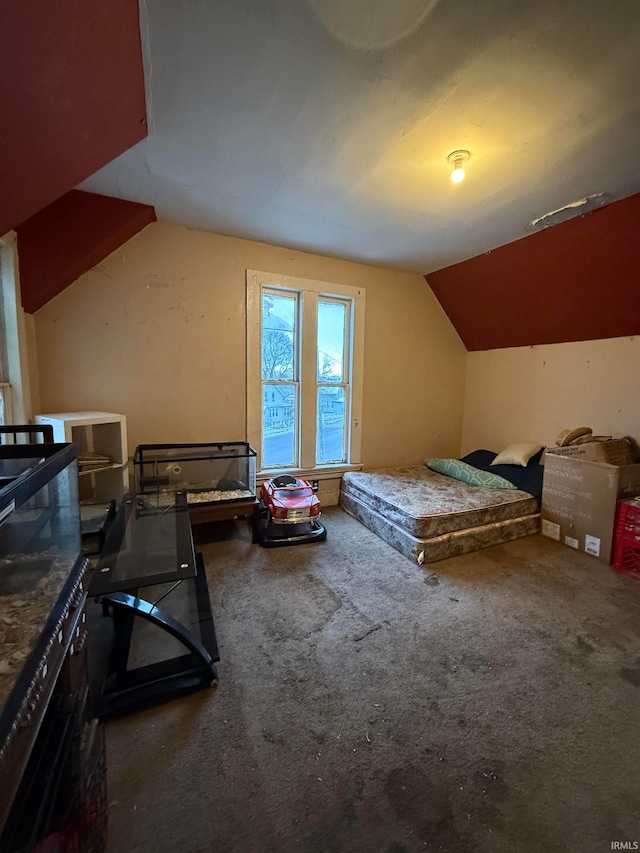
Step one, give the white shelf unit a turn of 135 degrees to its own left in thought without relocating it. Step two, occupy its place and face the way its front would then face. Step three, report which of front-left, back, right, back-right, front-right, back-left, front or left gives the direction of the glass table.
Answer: back

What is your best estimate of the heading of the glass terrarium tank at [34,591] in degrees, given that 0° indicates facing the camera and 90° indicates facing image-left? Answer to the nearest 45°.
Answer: approximately 270°

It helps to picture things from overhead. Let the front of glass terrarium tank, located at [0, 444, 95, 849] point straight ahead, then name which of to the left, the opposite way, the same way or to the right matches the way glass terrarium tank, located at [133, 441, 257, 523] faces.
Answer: to the right

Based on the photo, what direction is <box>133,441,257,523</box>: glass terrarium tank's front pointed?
toward the camera

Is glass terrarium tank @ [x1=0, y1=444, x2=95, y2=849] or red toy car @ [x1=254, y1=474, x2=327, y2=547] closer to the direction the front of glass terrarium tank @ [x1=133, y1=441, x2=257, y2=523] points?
the glass terrarium tank

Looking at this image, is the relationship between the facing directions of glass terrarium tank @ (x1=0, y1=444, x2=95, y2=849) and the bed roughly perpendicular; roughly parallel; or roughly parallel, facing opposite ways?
roughly parallel, facing opposite ways

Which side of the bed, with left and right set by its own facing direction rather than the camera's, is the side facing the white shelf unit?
front

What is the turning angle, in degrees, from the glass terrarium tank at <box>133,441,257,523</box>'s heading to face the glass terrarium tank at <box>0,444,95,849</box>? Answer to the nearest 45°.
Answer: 0° — it already faces it

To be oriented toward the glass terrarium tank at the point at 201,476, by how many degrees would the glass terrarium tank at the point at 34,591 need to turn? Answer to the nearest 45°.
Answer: approximately 45° to its left

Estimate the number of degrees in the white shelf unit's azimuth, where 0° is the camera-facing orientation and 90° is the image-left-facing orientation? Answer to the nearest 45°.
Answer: approximately 315°

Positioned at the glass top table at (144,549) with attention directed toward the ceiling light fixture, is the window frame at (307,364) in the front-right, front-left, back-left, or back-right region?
front-left

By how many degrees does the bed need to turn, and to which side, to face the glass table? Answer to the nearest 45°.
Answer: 0° — it already faces it

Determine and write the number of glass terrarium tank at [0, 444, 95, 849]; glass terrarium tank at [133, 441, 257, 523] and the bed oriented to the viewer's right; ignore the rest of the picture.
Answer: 1

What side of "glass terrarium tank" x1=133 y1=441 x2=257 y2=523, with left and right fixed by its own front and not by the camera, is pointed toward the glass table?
front

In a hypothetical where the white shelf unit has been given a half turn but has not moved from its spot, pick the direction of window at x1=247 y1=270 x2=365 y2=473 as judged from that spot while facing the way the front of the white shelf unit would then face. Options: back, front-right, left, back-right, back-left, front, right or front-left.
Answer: back-right
